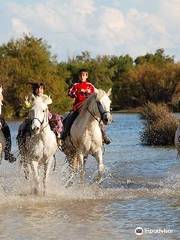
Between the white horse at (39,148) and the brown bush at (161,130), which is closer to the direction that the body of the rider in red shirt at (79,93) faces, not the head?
the white horse

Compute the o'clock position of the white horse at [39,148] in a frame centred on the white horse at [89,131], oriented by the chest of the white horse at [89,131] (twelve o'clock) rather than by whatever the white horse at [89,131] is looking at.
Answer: the white horse at [39,148] is roughly at 3 o'clock from the white horse at [89,131].

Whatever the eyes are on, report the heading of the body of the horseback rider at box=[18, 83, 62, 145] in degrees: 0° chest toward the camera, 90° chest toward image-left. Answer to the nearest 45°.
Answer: approximately 0°

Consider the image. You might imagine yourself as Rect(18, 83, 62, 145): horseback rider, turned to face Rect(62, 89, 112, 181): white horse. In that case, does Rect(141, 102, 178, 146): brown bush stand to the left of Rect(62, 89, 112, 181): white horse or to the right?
left

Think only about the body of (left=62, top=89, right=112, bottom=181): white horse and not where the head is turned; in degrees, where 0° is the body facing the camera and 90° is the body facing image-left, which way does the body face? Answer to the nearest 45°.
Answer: approximately 315°

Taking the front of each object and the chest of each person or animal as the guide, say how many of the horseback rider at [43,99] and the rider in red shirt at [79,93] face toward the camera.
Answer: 2

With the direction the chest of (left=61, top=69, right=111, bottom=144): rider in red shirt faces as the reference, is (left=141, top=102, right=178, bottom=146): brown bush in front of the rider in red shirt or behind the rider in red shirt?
behind
